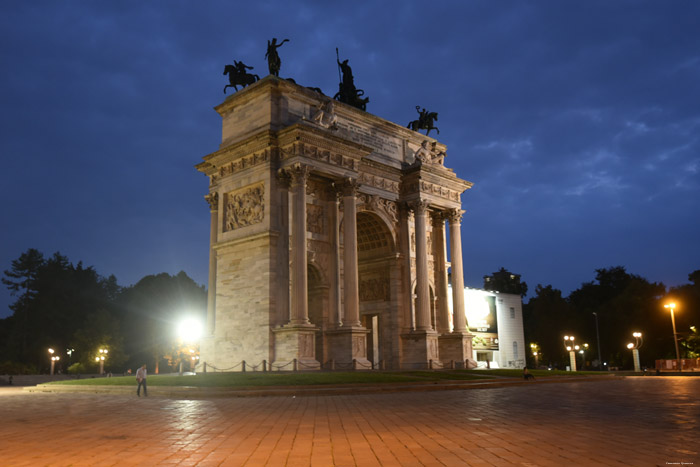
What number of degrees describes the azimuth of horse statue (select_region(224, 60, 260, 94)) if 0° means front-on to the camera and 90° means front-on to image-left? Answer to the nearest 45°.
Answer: approximately 90°
